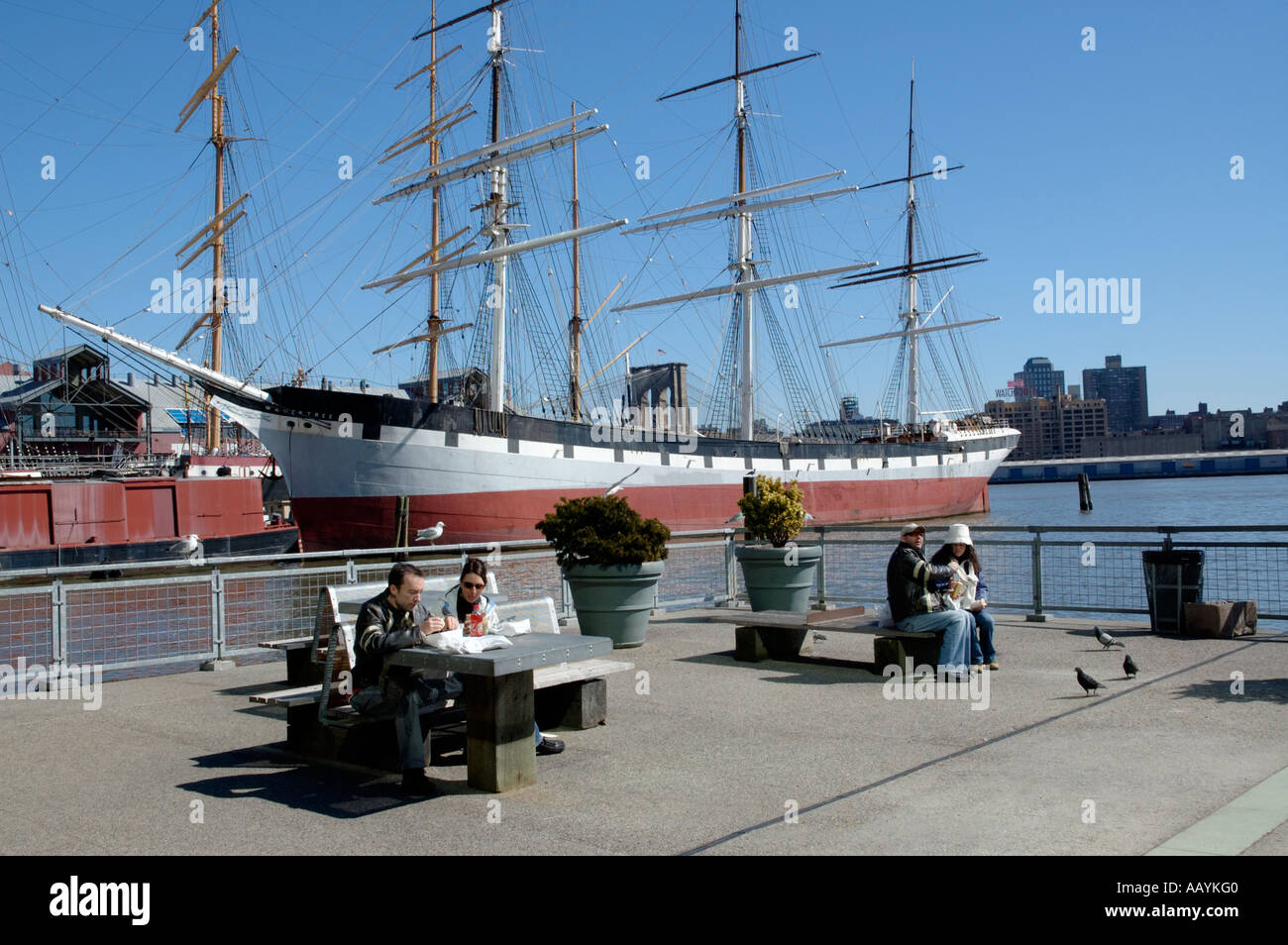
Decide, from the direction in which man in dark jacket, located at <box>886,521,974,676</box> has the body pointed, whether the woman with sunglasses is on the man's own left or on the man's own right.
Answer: on the man's own right

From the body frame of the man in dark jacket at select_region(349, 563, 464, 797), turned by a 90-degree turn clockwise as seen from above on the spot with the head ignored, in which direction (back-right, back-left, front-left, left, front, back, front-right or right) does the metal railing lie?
back

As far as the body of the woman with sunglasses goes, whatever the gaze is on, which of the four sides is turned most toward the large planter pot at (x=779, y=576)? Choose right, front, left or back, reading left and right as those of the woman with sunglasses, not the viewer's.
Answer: left

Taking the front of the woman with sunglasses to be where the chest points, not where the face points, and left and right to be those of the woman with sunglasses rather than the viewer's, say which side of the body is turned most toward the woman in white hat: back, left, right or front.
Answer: left
